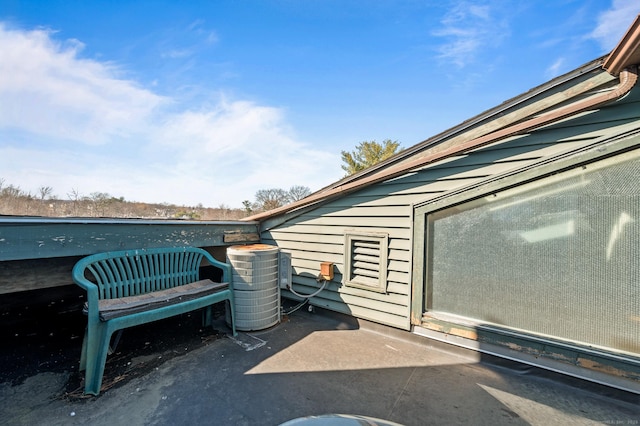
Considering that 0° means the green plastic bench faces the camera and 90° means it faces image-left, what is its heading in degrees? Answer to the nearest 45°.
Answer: approximately 315°

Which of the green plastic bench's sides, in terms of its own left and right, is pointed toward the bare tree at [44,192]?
back

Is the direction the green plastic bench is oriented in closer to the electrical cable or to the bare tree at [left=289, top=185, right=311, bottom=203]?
the electrical cable

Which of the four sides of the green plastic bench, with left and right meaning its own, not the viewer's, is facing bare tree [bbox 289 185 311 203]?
left

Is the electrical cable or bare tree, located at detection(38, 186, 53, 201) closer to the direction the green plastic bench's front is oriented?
the electrical cable

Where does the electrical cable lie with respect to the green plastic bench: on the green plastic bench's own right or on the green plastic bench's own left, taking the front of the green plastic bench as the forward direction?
on the green plastic bench's own left

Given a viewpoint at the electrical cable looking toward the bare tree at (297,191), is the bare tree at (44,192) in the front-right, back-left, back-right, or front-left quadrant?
front-left

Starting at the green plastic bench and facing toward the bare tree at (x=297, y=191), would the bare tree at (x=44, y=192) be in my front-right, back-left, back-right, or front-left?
front-left
